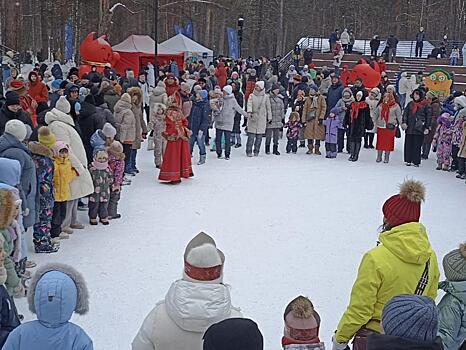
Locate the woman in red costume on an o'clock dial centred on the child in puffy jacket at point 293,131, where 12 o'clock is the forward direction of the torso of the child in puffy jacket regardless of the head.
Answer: The woman in red costume is roughly at 1 o'clock from the child in puffy jacket.

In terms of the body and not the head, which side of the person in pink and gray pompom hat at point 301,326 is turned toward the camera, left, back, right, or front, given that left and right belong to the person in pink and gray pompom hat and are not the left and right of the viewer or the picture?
back

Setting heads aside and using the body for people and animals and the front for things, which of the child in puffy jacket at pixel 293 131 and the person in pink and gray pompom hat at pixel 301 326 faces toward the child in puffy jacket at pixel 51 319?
the child in puffy jacket at pixel 293 131

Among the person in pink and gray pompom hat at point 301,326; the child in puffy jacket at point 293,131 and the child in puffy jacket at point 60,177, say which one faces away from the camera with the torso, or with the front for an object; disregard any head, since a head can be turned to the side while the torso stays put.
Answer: the person in pink and gray pompom hat

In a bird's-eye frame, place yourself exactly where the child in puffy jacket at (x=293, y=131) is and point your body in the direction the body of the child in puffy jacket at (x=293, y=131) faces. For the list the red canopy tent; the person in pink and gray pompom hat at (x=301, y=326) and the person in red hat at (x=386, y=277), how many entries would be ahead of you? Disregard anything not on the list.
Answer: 2

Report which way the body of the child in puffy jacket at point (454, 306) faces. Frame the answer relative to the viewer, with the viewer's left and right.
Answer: facing away from the viewer and to the left of the viewer

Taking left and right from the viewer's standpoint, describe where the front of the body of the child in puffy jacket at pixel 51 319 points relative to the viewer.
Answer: facing away from the viewer

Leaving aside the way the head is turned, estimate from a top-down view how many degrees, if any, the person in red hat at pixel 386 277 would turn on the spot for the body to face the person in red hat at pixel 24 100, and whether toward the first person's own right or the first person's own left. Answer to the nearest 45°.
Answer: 0° — they already face them

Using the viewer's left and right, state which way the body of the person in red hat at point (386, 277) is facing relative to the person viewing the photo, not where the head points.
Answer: facing away from the viewer and to the left of the viewer

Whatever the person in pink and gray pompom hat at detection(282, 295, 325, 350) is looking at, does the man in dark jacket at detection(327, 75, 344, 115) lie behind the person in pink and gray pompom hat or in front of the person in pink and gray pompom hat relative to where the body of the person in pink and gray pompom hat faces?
in front

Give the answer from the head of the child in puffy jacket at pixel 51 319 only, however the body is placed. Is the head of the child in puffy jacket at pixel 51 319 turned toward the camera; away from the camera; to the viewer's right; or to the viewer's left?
away from the camera

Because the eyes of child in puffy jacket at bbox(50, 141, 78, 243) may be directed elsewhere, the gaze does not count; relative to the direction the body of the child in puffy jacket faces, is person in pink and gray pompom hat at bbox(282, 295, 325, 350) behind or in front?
in front

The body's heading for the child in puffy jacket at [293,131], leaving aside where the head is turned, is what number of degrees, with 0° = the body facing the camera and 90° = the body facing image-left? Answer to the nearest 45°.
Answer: approximately 0°
